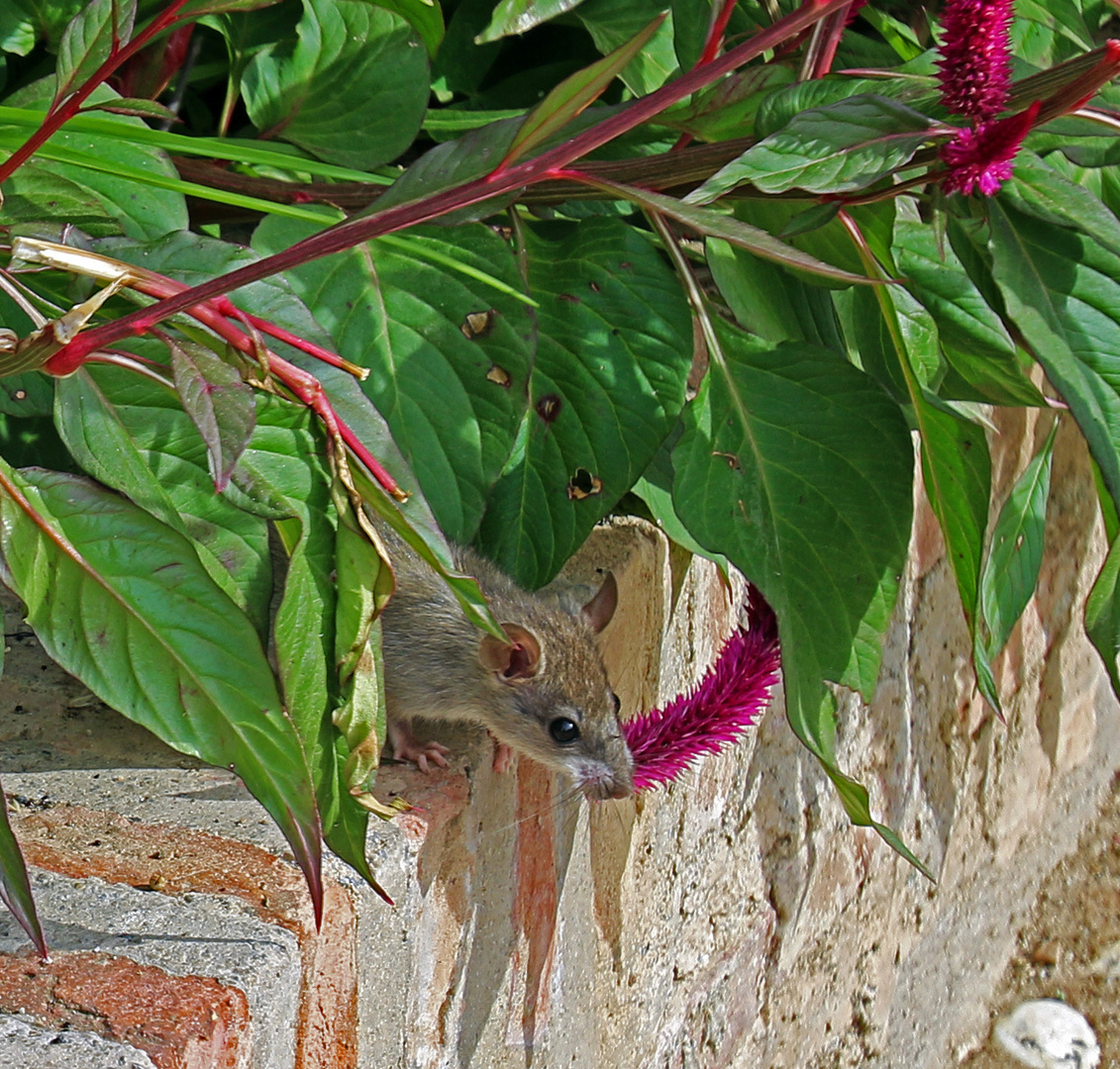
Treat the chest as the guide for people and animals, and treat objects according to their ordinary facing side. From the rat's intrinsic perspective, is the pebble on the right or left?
on its left
